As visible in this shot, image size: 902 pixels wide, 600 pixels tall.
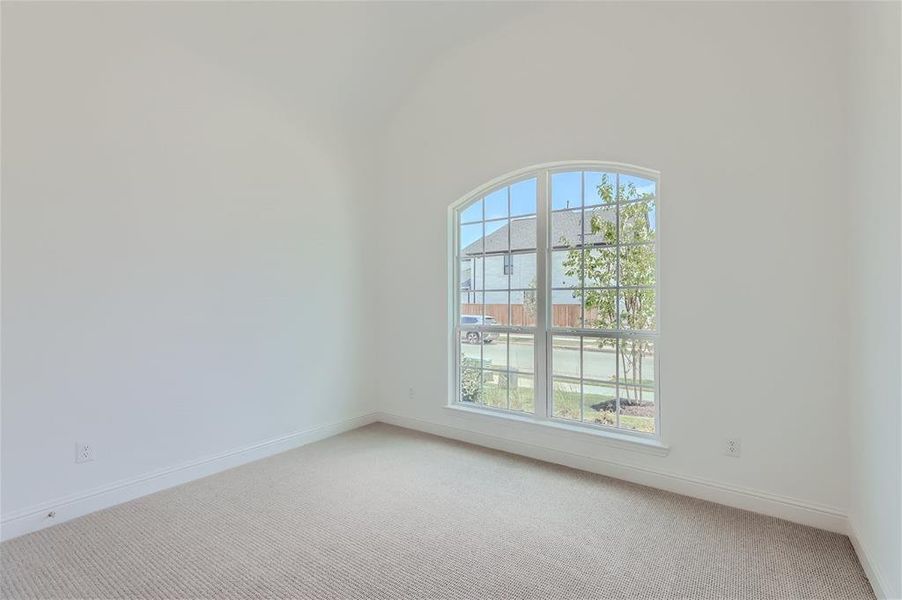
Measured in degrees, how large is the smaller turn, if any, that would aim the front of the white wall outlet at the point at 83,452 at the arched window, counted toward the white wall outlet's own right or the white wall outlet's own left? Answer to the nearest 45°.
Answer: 0° — it already faces it

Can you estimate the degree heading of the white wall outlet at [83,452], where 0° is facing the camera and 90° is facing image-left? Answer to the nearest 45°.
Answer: approximately 315°

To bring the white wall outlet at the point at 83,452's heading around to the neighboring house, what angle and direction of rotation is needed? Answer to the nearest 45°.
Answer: approximately 45° to its left

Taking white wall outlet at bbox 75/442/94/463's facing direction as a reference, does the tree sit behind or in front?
in front
